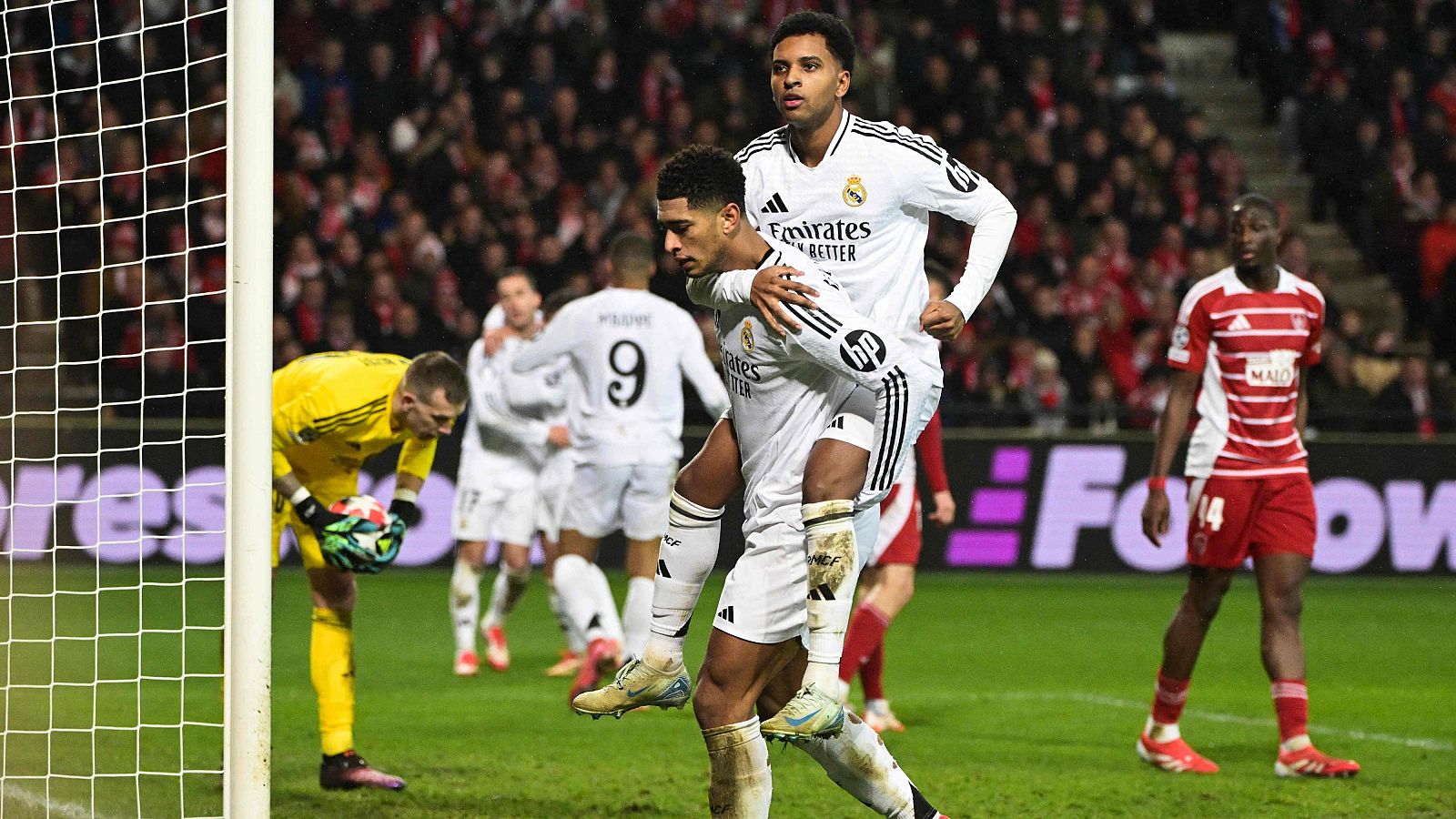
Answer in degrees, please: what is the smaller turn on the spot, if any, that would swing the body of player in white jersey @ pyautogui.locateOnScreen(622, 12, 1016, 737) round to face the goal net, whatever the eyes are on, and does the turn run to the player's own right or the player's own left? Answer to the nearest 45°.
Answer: approximately 90° to the player's own right

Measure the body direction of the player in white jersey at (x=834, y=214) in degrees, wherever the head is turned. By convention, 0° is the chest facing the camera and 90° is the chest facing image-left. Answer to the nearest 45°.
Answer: approximately 45°

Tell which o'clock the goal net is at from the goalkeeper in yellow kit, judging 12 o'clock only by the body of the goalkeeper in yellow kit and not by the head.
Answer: The goal net is roughly at 7 o'clock from the goalkeeper in yellow kit.

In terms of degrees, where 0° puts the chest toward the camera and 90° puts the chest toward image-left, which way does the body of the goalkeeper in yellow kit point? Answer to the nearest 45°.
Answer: approximately 315°

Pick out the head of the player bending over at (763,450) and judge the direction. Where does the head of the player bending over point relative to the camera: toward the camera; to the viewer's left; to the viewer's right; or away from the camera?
to the viewer's left

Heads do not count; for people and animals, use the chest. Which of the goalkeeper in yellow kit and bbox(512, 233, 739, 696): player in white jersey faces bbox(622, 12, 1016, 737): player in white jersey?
the goalkeeper in yellow kit

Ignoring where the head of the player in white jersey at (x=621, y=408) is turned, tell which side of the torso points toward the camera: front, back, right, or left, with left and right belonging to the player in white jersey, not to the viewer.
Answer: back

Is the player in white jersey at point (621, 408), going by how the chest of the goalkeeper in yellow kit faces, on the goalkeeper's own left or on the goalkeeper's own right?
on the goalkeeper's own left

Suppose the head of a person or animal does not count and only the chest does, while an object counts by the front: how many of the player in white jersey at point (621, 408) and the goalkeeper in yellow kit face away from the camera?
1

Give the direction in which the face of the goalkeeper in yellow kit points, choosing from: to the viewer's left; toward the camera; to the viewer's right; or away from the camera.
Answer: to the viewer's right

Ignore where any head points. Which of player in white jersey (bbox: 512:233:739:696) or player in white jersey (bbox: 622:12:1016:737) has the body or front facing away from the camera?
player in white jersey (bbox: 512:233:739:696)

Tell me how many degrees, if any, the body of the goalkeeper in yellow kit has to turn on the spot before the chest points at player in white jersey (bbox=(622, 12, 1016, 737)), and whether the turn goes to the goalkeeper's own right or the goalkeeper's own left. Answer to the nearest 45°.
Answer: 0° — they already face them

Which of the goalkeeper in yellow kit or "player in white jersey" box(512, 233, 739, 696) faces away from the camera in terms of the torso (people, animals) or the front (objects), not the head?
the player in white jersey

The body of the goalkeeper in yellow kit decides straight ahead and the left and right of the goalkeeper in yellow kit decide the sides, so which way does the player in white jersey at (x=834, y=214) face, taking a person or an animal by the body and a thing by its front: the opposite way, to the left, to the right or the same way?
to the right

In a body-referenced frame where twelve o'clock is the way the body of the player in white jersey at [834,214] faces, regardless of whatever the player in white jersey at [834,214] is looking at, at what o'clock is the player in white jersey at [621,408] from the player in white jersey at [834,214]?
the player in white jersey at [621,408] is roughly at 4 o'clock from the player in white jersey at [834,214].
